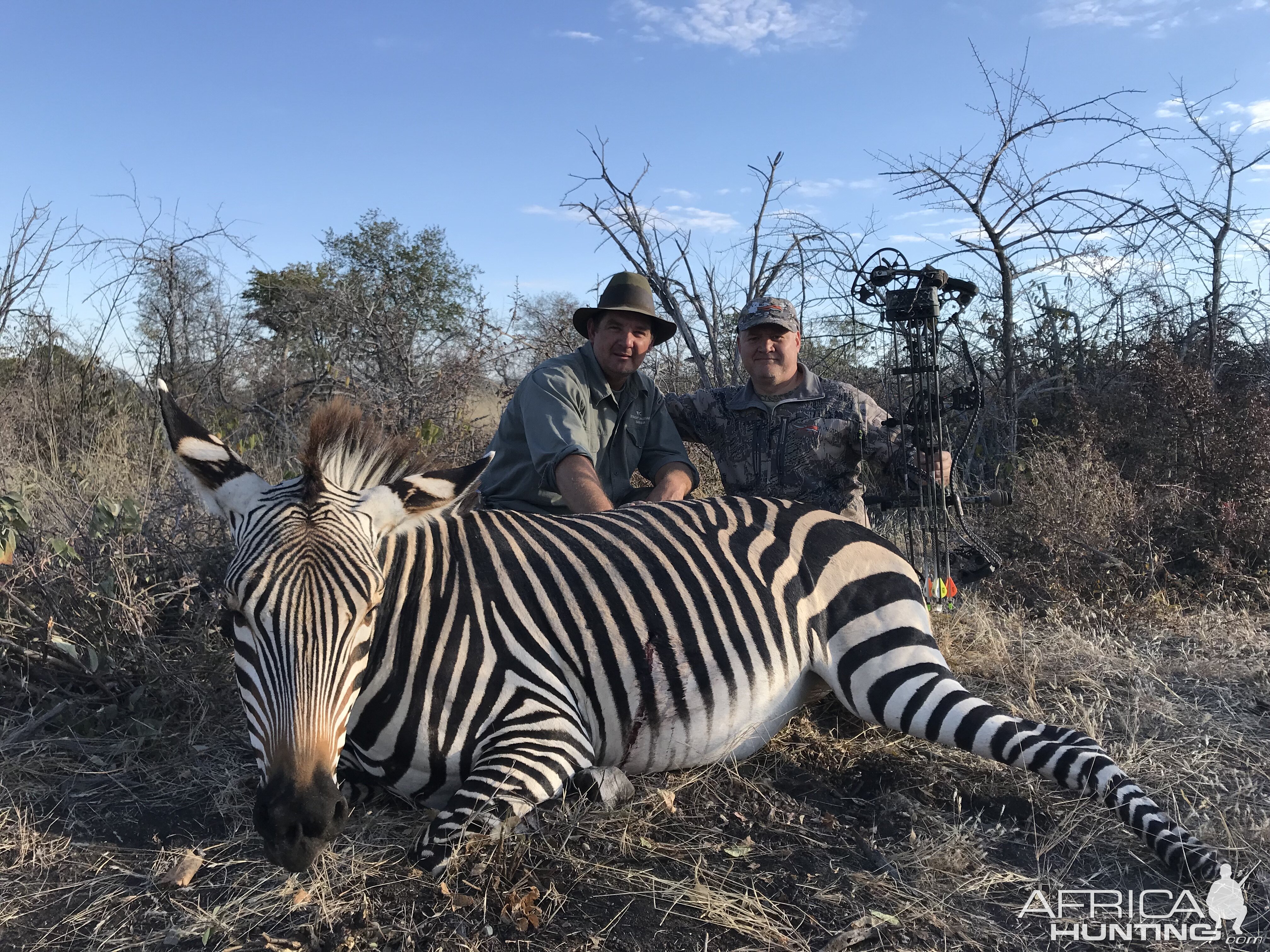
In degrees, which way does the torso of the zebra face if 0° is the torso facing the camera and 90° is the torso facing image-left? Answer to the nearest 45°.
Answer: approximately 45°

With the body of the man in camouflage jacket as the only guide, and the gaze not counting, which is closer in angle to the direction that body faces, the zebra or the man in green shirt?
the zebra

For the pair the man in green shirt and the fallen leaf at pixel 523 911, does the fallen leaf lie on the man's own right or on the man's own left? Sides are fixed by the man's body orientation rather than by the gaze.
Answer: on the man's own right

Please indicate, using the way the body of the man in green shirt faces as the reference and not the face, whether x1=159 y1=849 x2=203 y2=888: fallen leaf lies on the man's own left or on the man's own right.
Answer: on the man's own right

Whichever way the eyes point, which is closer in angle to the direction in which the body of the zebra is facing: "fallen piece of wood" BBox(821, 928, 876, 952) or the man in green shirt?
the fallen piece of wood
